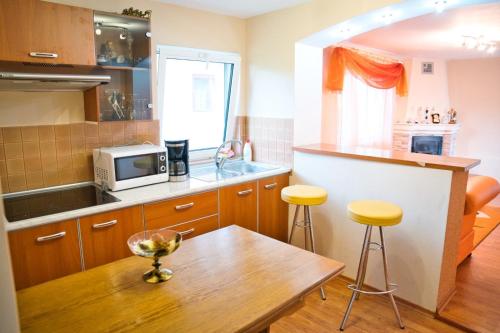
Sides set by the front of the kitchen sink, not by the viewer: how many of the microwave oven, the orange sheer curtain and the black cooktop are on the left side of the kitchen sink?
1

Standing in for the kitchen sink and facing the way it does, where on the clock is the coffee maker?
The coffee maker is roughly at 3 o'clock from the kitchen sink.

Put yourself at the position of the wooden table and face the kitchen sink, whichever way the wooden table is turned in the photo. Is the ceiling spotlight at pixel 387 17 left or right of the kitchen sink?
right

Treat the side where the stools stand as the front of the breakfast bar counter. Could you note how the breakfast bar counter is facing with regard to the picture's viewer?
facing the viewer and to the left of the viewer

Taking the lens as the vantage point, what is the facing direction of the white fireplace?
facing the viewer

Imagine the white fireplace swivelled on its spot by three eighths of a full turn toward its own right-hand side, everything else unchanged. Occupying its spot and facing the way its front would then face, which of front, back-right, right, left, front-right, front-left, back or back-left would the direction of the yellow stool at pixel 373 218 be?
back-left

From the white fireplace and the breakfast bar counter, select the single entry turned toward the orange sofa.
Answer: the white fireplace

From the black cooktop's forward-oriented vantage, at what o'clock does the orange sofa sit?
The orange sofa is roughly at 9 o'clock from the black cooktop.

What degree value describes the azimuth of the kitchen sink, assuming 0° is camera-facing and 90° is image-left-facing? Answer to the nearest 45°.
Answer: approximately 315°

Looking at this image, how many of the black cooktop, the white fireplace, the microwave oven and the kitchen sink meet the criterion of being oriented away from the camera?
0

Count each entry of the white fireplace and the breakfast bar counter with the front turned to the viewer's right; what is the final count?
0

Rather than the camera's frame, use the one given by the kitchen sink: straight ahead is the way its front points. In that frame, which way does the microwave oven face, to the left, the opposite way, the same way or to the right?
the same way

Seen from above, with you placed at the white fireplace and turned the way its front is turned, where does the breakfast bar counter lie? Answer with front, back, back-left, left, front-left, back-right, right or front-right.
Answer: front

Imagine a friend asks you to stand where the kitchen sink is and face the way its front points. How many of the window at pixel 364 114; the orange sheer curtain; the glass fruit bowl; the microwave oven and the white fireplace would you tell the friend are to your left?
3

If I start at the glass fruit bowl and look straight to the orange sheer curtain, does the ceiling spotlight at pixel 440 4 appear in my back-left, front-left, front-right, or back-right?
front-right

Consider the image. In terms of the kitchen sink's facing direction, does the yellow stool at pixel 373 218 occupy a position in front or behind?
in front
